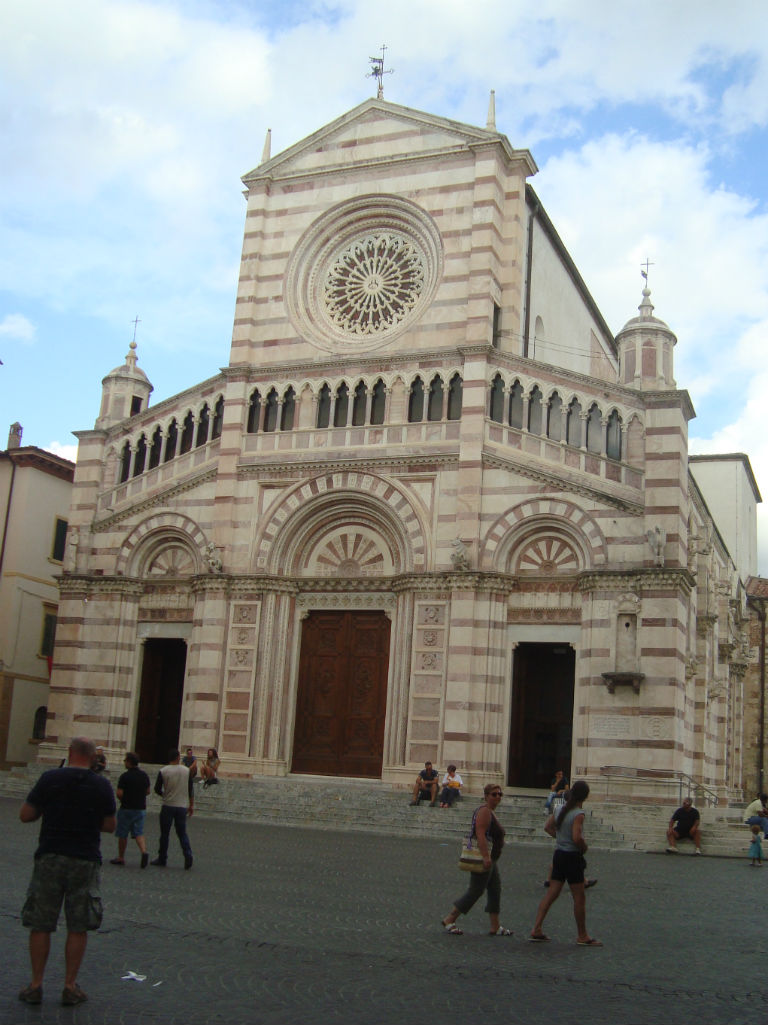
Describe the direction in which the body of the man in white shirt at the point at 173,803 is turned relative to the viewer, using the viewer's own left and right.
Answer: facing away from the viewer

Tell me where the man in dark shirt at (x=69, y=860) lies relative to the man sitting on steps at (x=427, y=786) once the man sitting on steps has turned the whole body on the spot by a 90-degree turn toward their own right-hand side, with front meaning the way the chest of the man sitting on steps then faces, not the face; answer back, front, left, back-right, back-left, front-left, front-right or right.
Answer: left

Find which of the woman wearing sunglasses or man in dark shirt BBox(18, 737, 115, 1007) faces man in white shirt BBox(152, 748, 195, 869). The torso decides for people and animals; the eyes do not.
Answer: the man in dark shirt

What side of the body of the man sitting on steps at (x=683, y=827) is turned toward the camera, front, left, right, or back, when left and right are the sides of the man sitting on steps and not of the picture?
front

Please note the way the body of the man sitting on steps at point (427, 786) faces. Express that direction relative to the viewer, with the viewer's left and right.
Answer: facing the viewer

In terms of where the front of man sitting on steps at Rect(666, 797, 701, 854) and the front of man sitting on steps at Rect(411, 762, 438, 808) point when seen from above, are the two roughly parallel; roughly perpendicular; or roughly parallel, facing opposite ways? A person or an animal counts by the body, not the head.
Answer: roughly parallel

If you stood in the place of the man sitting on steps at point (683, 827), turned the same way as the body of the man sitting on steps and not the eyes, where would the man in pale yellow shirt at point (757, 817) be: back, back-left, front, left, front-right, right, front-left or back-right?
back-left

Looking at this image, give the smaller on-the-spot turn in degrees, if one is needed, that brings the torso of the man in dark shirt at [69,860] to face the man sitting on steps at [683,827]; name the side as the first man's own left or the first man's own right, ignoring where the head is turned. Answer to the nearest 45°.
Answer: approximately 45° to the first man's own right

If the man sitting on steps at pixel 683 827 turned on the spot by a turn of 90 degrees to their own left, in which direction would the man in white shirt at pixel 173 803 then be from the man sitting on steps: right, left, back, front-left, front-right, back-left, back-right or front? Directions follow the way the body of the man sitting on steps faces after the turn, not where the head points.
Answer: back-right

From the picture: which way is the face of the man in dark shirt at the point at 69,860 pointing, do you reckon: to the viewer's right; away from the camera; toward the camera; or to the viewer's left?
away from the camera

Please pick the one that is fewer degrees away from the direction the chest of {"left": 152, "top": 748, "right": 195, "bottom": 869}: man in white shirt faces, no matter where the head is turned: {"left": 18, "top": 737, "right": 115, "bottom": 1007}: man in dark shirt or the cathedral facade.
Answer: the cathedral facade

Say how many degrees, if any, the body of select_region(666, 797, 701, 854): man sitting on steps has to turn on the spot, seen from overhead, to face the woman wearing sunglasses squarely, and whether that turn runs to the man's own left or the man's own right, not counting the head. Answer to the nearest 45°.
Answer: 0° — they already face them

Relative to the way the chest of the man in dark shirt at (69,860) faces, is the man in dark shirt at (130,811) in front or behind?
in front

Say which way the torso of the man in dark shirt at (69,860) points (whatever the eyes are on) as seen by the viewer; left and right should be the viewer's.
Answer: facing away from the viewer
